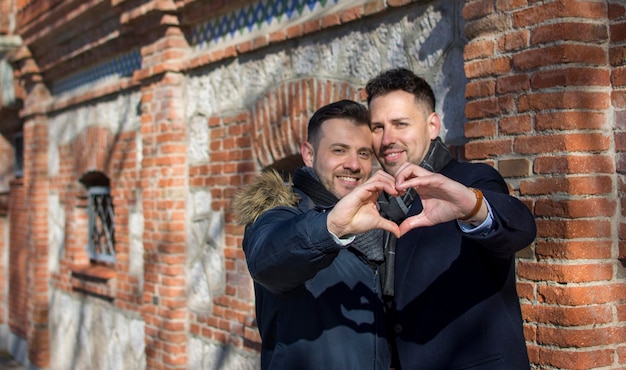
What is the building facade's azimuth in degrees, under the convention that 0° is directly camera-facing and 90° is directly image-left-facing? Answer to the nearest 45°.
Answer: approximately 45°

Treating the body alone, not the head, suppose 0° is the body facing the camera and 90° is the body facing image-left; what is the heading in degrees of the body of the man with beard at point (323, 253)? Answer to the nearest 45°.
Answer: approximately 315°

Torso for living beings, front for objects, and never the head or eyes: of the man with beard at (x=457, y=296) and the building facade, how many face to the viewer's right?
0

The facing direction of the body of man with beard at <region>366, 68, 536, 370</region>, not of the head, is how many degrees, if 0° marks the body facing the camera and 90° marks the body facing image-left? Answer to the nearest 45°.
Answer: approximately 45°

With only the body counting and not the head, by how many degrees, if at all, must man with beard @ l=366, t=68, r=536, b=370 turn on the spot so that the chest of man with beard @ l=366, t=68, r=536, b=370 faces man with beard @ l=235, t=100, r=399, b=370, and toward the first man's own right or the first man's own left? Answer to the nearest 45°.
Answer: approximately 45° to the first man's own right

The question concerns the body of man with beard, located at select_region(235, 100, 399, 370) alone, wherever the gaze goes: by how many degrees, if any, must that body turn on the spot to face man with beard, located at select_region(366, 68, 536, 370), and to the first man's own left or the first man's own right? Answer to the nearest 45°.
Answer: approximately 45° to the first man's own left

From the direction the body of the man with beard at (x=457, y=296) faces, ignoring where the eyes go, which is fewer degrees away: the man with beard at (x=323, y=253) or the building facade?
the man with beard
